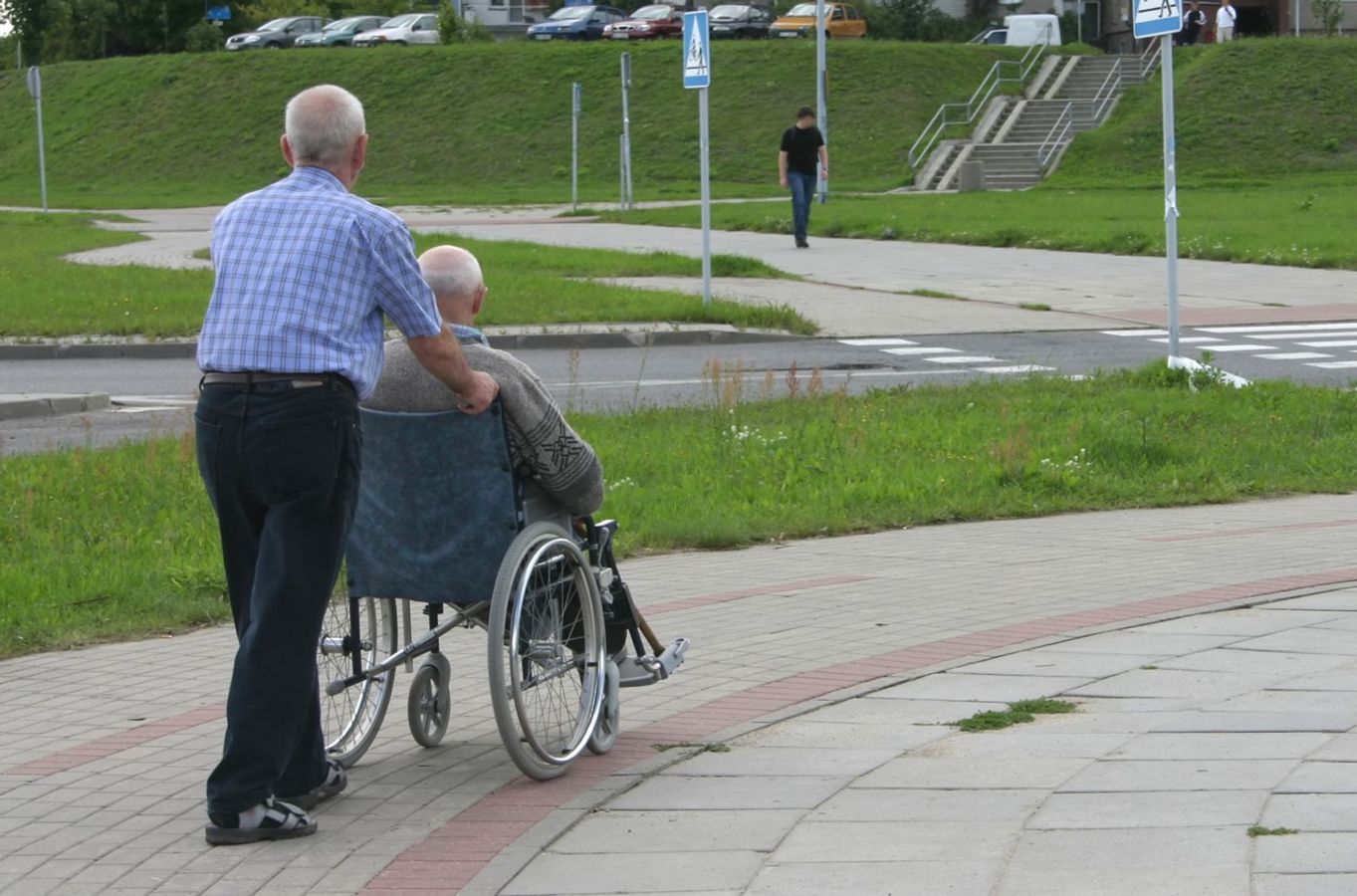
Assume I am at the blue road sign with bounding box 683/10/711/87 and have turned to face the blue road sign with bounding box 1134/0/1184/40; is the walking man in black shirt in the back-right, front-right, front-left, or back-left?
back-left

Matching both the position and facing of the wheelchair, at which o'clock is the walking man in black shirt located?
The walking man in black shirt is roughly at 11 o'clock from the wheelchair.

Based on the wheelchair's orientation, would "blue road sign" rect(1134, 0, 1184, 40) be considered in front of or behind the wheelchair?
in front

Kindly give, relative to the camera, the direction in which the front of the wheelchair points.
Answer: facing away from the viewer and to the right of the viewer

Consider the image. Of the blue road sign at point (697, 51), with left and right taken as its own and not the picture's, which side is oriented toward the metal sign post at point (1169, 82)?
left

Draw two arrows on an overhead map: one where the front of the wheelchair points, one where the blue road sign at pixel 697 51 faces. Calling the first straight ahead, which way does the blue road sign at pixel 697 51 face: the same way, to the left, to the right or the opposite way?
the opposite way
